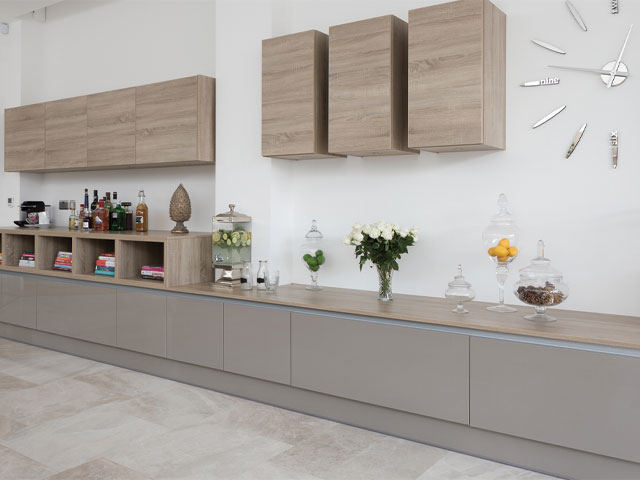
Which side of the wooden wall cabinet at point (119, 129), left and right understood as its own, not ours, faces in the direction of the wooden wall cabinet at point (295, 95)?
left

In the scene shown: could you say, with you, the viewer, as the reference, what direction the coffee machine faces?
facing the viewer and to the left of the viewer

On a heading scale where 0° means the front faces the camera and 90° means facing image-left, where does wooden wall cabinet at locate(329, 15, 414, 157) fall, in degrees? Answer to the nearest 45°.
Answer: approximately 45°

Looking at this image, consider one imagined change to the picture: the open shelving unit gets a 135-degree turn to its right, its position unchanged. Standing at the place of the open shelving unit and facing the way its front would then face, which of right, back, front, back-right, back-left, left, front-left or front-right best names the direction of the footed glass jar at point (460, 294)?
back-right

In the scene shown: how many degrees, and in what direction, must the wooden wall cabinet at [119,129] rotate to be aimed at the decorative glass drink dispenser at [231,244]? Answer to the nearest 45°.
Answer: approximately 90° to its left

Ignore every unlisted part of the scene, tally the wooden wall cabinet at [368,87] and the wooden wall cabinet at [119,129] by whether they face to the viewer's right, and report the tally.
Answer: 0

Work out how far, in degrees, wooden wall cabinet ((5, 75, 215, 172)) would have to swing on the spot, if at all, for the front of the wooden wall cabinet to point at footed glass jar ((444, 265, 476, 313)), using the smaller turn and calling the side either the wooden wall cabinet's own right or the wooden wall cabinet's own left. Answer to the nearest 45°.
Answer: approximately 90° to the wooden wall cabinet's own left

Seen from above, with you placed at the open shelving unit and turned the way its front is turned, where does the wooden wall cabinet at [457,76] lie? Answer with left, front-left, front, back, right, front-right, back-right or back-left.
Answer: left

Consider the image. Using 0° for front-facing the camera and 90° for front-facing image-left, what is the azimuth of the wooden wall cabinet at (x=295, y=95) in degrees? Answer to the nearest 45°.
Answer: approximately 45°
